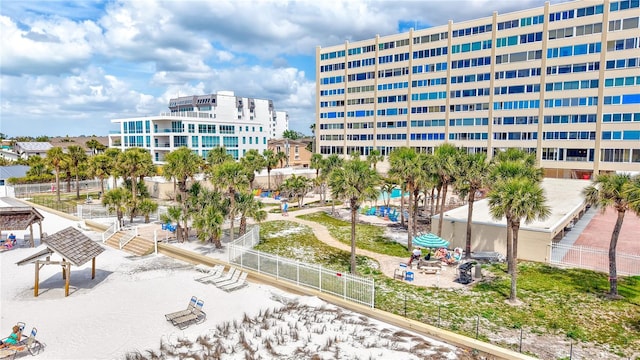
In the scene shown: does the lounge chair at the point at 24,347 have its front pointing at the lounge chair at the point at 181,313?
no

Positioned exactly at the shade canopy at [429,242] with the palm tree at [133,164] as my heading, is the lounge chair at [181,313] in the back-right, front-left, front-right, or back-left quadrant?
front-left

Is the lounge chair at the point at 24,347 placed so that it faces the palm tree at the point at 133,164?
no

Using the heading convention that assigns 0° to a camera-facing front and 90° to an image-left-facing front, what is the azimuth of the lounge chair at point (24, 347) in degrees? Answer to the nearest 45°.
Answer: approximately 45°

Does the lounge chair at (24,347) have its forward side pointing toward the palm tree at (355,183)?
no

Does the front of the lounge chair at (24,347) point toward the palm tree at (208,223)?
no

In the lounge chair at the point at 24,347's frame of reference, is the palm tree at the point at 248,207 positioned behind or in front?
behind

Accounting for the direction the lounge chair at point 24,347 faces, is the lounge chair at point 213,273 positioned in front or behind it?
behind
